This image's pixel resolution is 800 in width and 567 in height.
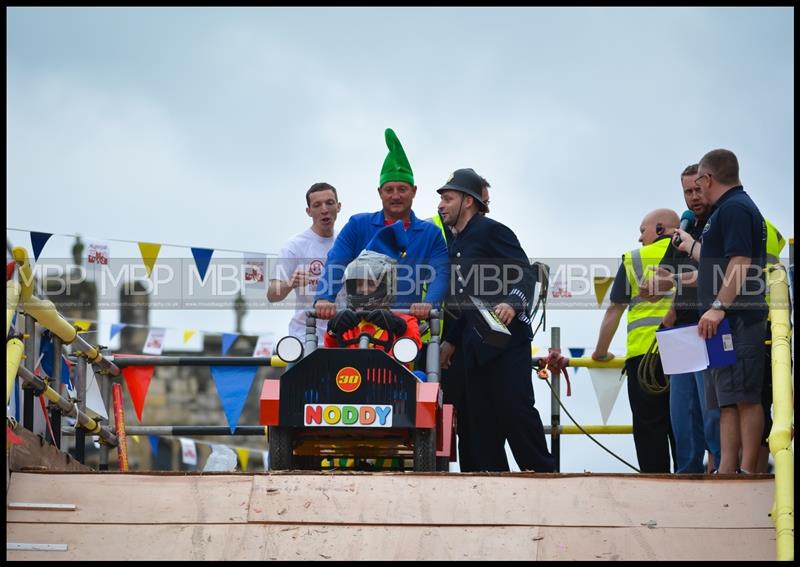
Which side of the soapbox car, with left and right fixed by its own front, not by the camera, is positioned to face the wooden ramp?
front

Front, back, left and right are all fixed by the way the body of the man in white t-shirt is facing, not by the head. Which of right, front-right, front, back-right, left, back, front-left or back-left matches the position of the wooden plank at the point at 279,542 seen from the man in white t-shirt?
front-right

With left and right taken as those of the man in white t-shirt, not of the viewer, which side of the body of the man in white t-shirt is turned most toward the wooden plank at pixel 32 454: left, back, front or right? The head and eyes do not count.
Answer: right

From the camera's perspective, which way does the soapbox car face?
toward the camera

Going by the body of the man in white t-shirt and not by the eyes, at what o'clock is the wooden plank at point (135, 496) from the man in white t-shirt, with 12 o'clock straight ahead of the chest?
The wooden plank is roughly at 2 o'clock from the man in white t-shirt.

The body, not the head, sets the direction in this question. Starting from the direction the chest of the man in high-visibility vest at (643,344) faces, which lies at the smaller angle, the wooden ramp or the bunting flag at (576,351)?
the bunting flag

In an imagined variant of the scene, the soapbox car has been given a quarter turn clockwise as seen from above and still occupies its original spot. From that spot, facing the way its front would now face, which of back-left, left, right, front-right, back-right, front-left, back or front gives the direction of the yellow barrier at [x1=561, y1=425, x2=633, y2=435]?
back-right

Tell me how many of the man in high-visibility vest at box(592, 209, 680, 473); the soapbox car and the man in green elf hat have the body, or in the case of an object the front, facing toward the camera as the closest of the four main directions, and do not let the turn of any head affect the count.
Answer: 2

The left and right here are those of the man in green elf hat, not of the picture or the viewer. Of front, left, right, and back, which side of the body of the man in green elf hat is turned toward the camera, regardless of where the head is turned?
front

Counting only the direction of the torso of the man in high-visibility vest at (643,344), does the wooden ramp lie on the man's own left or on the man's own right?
on the man's own left

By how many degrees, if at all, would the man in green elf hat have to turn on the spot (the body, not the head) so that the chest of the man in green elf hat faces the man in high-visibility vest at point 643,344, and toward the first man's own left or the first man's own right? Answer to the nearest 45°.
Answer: approximately 90° to the first man's own left

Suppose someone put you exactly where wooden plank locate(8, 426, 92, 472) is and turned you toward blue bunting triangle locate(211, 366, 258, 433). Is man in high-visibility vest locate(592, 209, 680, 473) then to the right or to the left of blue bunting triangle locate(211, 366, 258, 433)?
right

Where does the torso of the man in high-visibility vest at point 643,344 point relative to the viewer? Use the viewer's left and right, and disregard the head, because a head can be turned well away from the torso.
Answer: facing away from the viewer and to the left of the viewer
